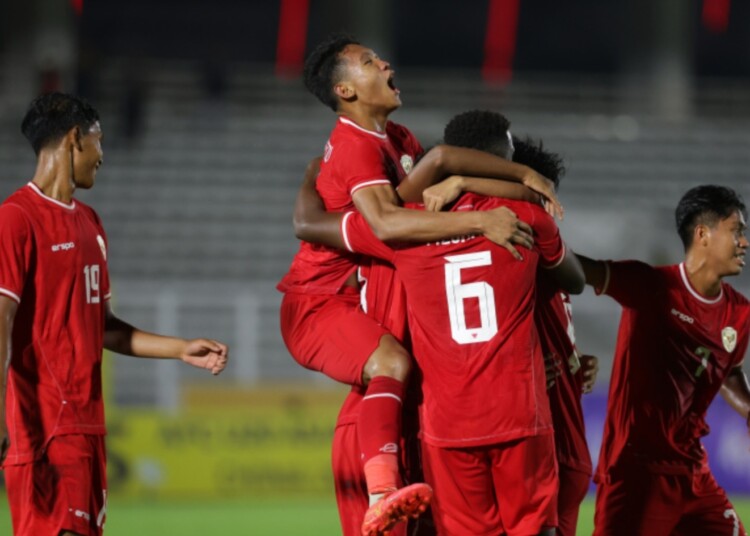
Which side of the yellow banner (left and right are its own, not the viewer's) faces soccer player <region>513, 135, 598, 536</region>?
front

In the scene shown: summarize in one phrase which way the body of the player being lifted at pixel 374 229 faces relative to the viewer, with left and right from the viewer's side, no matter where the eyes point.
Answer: facing to the right of the viewer

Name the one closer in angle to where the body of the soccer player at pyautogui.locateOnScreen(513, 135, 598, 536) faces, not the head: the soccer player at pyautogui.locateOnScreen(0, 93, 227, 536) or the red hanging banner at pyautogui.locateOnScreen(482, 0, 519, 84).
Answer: the soccer player

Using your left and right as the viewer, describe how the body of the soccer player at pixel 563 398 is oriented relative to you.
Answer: facing the viewer and to the left of the viewer

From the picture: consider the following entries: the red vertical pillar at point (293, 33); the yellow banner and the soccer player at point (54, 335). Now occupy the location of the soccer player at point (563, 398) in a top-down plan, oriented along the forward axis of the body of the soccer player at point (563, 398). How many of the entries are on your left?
0

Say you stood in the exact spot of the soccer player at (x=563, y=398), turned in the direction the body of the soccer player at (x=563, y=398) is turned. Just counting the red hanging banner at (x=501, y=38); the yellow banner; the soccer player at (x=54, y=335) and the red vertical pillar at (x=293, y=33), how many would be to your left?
0

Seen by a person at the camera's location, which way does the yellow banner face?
facing the viewer

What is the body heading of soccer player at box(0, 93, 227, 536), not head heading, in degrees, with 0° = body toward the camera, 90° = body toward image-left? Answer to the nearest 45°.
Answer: approximately 315°

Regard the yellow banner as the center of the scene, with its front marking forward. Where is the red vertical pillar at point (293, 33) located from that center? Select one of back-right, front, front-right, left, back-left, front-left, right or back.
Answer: back

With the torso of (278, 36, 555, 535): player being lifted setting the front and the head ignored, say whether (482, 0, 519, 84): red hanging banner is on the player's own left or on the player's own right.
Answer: on the player's own left

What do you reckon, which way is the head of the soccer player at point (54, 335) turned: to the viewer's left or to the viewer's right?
to the viewer's right
